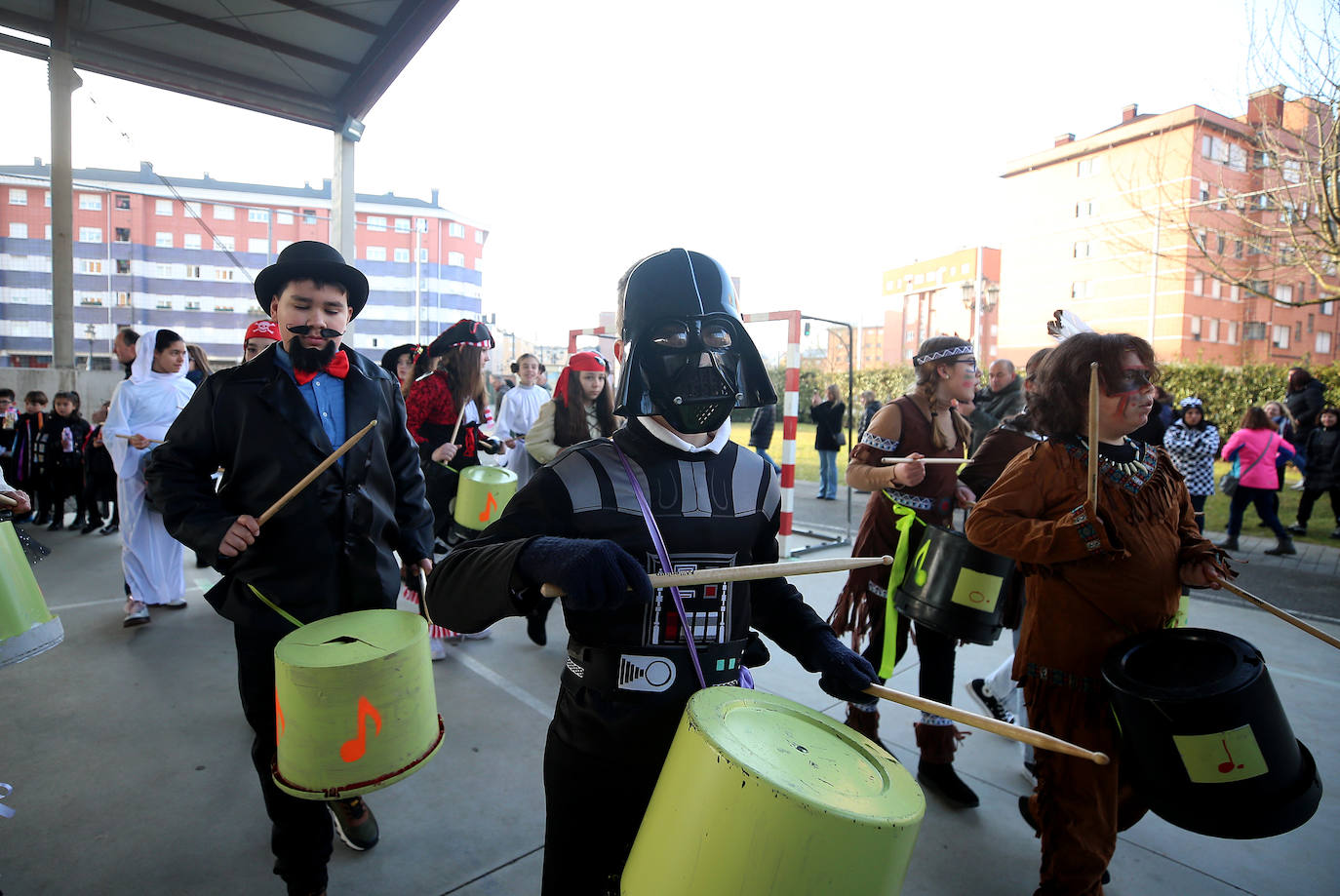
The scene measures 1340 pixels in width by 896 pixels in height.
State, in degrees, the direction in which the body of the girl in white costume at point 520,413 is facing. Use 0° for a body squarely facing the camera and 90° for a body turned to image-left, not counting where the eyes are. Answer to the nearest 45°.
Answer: approximately 0°

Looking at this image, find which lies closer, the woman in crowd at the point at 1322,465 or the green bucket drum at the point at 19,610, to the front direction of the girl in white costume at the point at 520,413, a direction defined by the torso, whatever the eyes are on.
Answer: the green bucket drum

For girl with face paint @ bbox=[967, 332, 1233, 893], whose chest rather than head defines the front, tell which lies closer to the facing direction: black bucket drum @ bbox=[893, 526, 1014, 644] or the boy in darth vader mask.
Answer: the boy in darth vader mask

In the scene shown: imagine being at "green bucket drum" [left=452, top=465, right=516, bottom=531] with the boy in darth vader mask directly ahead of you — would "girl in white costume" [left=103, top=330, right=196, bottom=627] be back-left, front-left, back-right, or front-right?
back-right

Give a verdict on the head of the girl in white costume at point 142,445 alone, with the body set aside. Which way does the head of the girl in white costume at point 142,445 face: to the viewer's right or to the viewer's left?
to the viewer's right
